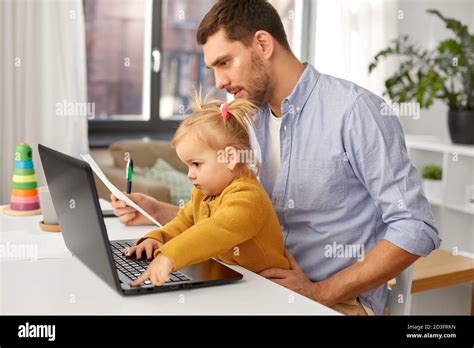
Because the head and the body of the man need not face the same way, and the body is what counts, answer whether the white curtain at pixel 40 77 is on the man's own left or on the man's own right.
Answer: on the man's own right

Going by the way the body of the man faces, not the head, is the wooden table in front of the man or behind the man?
behind

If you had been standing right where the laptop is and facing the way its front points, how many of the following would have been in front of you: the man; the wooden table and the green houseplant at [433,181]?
3

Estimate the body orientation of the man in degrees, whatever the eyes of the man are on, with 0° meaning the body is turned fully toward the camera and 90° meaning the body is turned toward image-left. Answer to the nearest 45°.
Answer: approximately 45°

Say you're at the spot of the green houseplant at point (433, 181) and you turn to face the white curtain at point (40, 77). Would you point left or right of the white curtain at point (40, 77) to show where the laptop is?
left

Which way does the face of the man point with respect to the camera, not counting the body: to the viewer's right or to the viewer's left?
to the viewer's left

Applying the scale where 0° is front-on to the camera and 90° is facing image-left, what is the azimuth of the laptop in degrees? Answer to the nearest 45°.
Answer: approximately 225°

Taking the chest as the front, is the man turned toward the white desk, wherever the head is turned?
yes

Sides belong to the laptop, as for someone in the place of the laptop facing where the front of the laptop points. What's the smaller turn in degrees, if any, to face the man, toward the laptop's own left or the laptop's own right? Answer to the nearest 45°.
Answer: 0° — it already faces them

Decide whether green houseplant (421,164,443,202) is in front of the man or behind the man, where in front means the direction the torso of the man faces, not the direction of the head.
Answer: behind

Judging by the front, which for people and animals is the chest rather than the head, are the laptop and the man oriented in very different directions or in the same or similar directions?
very different directions
